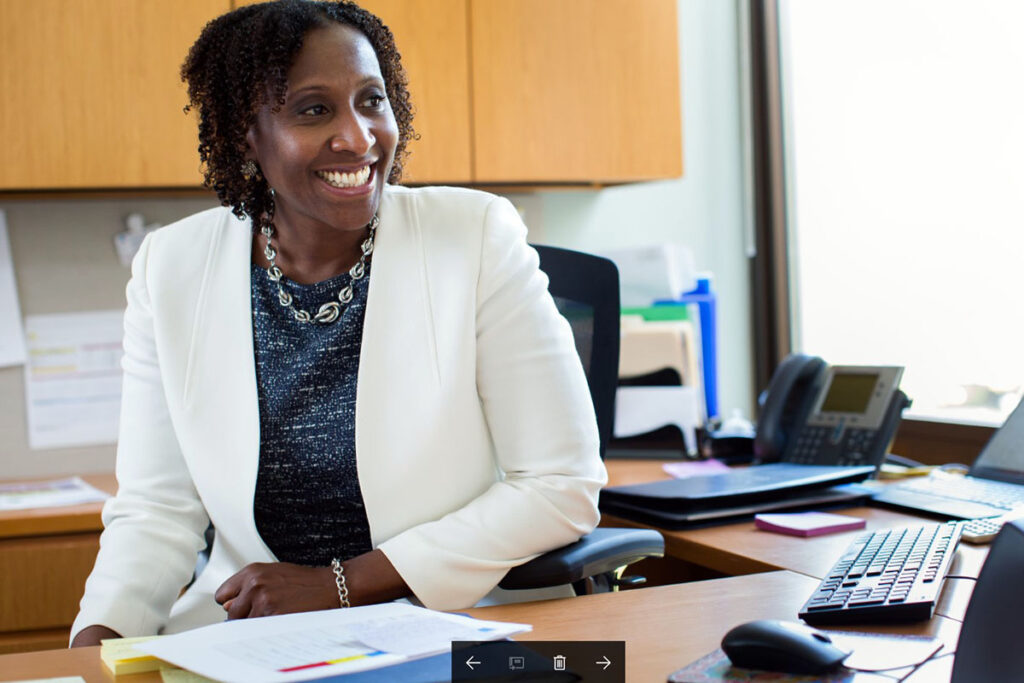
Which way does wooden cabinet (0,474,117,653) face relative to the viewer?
toward the camera

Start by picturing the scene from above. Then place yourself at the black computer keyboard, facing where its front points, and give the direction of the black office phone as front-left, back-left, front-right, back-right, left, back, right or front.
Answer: right

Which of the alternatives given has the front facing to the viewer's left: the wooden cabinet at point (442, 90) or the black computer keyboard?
the black computer keyboard

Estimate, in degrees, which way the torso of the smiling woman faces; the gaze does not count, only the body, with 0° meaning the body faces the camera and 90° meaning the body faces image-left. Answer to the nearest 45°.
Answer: approximately 0°

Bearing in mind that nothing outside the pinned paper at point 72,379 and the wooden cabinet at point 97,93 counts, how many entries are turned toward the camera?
2

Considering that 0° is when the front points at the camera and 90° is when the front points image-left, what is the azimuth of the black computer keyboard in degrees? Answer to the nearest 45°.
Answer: approximately 90°

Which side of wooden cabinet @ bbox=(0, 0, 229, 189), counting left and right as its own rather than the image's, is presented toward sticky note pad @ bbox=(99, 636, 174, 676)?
front

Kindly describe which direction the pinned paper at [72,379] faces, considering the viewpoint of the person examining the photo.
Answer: facing the viewer
